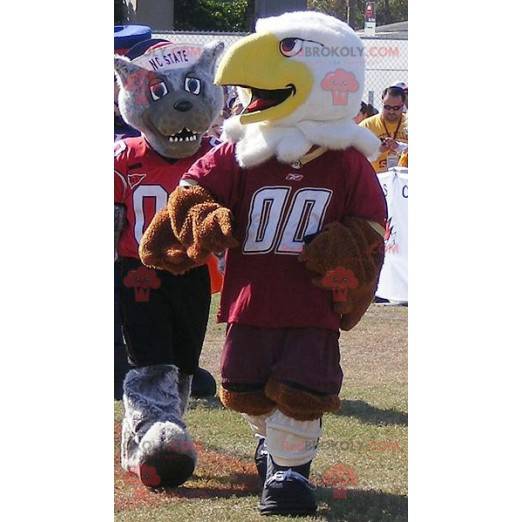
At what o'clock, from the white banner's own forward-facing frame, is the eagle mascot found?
The eagle mascot is roughly at 12 o'clock from the white banner.

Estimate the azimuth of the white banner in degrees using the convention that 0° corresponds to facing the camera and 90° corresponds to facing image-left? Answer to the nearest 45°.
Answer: approximately 0°

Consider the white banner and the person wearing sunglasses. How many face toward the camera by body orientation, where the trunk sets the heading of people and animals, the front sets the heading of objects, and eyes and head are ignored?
2

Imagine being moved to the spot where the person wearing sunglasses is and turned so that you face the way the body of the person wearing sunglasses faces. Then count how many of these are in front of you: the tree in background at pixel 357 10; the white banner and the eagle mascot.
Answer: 2

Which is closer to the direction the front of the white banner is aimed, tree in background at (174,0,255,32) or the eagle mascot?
the eagle mascot
